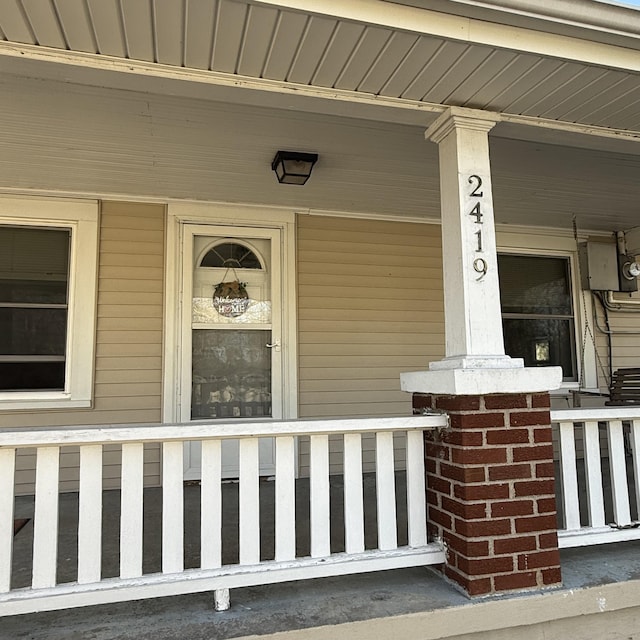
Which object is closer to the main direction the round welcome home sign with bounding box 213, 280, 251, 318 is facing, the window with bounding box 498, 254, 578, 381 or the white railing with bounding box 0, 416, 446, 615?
the white railing

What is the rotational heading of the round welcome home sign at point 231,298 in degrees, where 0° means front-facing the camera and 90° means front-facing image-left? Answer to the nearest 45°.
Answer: approximately 0°

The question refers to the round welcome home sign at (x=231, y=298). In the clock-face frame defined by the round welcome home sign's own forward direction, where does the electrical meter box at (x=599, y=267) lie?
The electrical meter box is roughly at 9 o'clock from the round welcome home sign.

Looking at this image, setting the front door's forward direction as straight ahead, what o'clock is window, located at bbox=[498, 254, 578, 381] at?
The window is roughly at 9 o'clock from the front door.

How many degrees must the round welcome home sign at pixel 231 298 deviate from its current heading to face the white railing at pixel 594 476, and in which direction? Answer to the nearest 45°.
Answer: approximately 45° to its left

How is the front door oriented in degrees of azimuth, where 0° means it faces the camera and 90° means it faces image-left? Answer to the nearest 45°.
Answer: approximately 0°

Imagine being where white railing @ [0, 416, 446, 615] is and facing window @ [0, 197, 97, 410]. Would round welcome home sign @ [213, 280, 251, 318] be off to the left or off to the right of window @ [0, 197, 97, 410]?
right

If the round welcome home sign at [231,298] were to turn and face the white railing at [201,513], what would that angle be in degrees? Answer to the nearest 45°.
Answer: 0° — it already faces it

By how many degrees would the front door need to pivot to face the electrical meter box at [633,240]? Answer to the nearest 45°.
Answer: approximately 90° to its left
